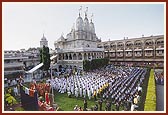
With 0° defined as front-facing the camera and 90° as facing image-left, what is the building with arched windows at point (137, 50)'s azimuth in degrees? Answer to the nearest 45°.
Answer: approximately 45°

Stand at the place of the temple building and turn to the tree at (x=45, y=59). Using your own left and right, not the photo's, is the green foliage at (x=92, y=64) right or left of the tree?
left

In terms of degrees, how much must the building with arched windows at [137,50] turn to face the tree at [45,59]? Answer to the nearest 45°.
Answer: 0° — it already faces it
